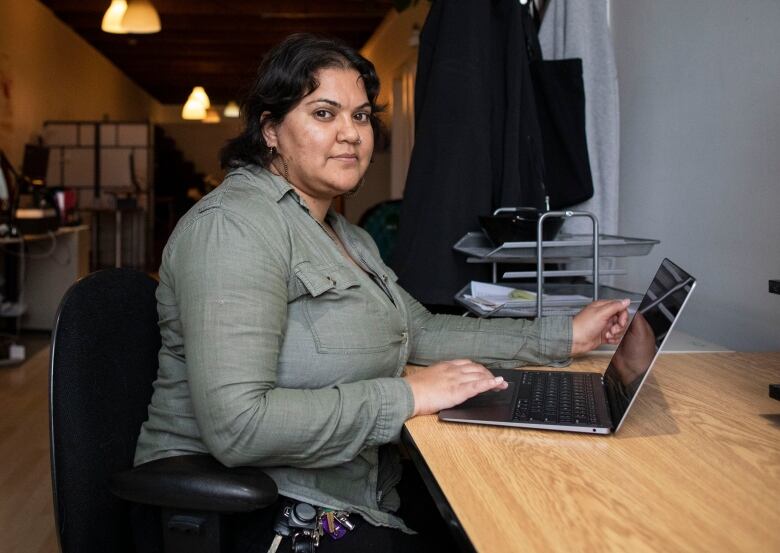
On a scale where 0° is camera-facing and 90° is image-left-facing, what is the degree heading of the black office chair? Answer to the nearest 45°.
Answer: approximately 270°

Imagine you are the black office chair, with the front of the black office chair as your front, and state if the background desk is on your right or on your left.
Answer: on your left

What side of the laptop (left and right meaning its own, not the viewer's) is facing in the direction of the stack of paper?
right

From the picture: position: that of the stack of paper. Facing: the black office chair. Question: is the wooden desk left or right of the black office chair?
left

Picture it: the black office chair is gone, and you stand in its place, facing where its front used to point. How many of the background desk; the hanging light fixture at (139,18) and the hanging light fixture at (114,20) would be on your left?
3

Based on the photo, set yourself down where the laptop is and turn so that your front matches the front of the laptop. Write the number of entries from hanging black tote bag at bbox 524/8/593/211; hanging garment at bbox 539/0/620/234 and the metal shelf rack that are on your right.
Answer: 3

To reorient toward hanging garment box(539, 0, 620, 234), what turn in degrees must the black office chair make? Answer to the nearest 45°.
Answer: approximately 45° to its left

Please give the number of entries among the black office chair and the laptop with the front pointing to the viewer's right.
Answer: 1

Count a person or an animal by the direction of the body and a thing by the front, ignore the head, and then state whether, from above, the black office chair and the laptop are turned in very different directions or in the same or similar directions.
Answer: very different directions

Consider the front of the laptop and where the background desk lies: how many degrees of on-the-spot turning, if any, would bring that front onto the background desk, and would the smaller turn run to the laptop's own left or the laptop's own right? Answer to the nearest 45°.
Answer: approximately 45° to the laptop's own right

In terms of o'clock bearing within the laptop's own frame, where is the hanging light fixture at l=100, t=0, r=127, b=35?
The hanging light fixture is roughly at 2 o'clock from the laptop.

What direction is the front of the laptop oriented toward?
to the viewer's left
